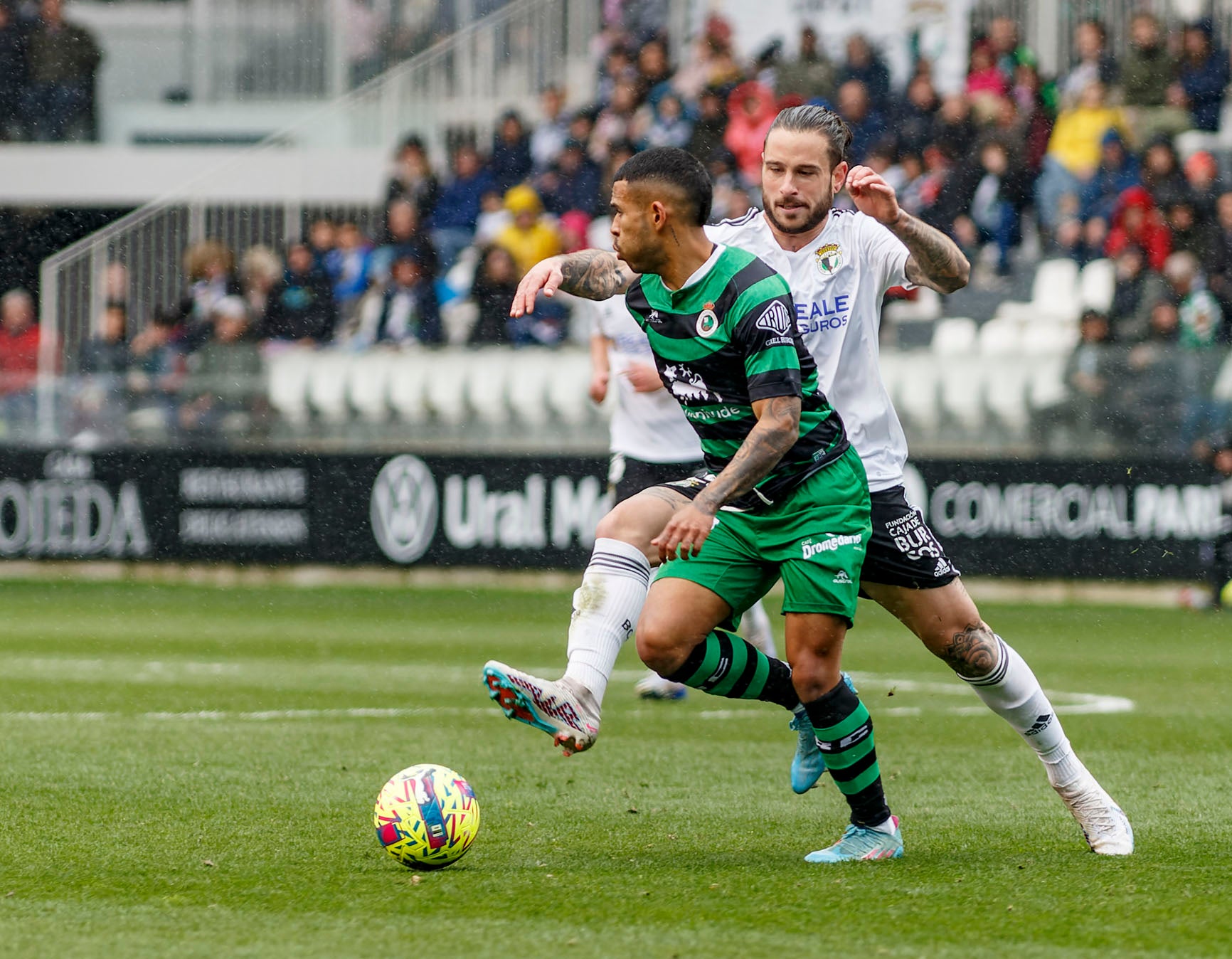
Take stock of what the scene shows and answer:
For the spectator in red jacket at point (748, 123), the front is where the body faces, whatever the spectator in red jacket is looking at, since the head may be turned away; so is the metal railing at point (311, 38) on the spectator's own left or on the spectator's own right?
on the spectator's own right

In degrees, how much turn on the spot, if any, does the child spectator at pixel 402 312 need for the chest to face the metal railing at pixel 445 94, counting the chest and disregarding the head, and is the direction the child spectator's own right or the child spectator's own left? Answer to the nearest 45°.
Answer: approximately 180°

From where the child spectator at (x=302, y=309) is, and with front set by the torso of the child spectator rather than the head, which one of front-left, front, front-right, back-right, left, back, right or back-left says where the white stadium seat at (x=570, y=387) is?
front-left

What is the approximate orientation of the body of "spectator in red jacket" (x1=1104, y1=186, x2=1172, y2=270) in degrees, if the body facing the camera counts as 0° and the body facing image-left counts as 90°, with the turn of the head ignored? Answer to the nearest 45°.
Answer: approximately 0°

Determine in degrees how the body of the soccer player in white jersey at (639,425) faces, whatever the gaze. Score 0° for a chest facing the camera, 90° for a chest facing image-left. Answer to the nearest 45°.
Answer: approximately 45°

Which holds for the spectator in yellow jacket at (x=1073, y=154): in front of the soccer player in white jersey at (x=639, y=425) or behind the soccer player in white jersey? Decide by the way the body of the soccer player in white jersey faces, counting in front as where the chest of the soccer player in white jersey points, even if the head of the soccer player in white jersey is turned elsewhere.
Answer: behind

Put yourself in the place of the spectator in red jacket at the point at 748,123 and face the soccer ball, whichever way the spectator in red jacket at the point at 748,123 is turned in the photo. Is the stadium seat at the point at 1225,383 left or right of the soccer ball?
left

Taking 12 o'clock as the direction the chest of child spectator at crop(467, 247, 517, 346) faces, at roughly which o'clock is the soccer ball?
The soccer ball is roughly at 12 o'clock from the child spectator.

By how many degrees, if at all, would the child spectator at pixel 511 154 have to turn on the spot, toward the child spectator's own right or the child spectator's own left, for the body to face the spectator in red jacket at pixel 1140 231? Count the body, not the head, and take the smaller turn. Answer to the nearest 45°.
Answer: approximately 45° to the child spectator's own left

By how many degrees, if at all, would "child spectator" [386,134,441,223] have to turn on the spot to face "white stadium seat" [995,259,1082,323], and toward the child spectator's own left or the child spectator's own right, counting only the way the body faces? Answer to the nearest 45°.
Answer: approximately 45° to the child spectator's own left

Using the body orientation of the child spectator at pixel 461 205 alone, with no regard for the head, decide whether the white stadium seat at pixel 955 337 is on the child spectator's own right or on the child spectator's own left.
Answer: on the child spectator's own left
